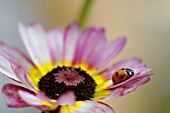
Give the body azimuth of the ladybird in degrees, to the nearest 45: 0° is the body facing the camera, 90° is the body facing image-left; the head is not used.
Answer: approximately 270°
